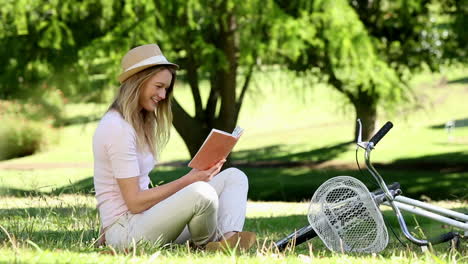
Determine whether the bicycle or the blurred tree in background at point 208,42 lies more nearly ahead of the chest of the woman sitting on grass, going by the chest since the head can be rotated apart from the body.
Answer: the bicycle

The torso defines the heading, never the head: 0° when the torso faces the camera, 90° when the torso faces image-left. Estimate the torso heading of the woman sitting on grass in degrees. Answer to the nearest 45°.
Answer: approximately 270°

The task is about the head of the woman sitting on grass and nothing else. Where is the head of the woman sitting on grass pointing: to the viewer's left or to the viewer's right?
to the viewer's right

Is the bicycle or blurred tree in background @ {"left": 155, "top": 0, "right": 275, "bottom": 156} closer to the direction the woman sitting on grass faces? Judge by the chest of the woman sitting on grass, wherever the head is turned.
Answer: the bicycle

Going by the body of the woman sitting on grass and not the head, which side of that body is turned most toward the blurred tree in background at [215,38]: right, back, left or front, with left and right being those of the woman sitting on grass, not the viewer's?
left

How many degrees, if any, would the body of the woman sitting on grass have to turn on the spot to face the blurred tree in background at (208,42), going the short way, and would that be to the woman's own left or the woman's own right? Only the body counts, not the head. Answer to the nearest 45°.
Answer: approximately 90° to the woman's own left

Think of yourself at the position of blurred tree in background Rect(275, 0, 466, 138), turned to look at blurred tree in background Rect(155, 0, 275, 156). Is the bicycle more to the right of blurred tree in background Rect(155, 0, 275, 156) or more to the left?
left

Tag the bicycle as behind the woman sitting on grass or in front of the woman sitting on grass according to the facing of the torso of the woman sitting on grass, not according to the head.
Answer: in front
